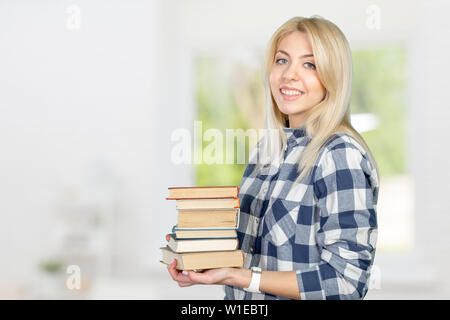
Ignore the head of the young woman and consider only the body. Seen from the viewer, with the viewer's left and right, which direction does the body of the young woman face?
facing the viewer and to the left of the viewer
